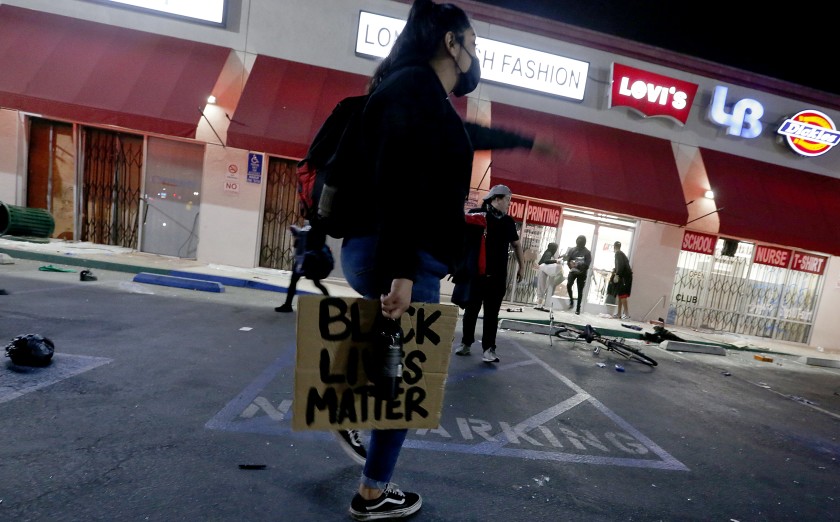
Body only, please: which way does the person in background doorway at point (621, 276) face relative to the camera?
to the viewer's left

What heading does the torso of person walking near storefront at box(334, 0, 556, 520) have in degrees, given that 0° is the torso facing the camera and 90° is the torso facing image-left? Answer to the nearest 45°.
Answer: approximately 270°

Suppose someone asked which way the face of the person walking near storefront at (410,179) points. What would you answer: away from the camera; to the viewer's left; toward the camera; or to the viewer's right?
to the viewer's right

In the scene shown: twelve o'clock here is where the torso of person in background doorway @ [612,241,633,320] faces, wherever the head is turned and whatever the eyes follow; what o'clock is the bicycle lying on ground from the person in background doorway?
The bicycle lying on ground is roughly at 9 o'clock from the person in background doorway.

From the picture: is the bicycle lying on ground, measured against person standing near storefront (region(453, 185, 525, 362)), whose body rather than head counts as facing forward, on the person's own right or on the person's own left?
on the person's own left

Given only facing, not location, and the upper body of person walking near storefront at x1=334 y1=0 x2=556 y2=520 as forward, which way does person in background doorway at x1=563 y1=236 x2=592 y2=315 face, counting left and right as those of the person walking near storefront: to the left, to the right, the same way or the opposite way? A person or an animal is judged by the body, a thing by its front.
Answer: to the right

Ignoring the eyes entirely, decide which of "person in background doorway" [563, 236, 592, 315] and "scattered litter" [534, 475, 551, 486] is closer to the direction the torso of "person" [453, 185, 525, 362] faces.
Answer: the scattered litter

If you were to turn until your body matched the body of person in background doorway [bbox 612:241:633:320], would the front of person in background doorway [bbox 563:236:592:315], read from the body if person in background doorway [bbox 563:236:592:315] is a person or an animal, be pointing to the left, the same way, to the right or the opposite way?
to the left

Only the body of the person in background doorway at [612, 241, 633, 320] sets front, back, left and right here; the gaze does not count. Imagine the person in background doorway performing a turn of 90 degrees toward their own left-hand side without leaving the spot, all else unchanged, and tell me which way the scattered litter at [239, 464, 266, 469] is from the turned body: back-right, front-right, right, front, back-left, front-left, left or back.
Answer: front
